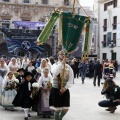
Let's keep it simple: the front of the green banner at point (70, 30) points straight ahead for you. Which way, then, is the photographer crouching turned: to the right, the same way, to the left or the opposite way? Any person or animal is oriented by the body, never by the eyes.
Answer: to the right

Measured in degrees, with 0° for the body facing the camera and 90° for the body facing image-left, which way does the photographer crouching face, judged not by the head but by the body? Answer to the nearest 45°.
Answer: approximately 90°

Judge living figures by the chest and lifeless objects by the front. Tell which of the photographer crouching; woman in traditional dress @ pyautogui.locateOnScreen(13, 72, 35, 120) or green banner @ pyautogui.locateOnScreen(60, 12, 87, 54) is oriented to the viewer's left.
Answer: the photographer crouching

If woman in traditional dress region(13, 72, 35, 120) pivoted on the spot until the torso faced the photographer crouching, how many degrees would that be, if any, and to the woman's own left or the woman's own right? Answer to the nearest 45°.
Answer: approximately 45° to the woman's own left

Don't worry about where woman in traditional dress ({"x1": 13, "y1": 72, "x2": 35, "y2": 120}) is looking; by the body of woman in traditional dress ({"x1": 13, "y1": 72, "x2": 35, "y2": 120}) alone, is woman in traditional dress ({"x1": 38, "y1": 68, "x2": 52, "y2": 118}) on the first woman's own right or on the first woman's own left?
on the first woman's own left

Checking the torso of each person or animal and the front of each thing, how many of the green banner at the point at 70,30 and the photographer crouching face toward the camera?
1

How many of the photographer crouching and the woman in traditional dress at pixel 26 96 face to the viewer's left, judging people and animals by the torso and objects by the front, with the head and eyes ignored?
1
